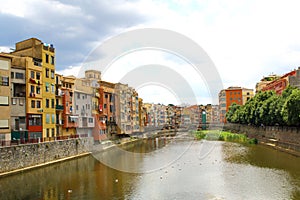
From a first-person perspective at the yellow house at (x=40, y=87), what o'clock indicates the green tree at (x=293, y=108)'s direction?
The green tree is roughly at 11 o'clock from the yellow house.

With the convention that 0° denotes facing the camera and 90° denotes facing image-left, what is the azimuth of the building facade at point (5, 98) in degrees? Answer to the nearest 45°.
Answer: approximately 315°

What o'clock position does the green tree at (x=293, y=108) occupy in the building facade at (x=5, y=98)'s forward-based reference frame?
The green tree is roughly at 11 o'clock from the building facade.

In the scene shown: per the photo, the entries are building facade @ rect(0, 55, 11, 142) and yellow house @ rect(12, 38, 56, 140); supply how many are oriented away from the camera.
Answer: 0

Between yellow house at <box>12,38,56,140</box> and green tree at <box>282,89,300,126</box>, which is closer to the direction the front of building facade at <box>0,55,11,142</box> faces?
the green tree

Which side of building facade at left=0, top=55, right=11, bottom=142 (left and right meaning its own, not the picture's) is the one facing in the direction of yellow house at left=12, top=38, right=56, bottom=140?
left

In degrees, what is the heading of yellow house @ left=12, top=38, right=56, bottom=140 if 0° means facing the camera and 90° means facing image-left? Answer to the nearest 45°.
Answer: approximately 315°

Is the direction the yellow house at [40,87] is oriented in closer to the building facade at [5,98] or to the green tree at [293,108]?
the green tree

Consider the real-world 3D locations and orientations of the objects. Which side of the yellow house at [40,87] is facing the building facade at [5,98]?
right
